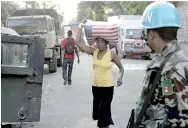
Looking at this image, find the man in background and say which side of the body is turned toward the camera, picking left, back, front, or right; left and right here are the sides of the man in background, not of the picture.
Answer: back

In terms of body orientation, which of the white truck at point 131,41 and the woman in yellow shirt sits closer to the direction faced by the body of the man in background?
the white truck

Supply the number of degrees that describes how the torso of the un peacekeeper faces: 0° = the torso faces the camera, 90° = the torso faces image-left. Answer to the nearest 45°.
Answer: approximately 90°

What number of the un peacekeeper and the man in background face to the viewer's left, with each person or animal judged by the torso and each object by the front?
1

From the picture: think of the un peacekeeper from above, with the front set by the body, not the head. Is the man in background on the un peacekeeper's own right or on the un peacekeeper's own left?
on the un peacekeeper's own right

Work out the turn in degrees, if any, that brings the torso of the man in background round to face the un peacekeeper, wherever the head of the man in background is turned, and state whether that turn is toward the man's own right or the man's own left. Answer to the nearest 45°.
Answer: approximately 180°

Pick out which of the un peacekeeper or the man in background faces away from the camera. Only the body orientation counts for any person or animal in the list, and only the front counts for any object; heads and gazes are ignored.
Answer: the man in background

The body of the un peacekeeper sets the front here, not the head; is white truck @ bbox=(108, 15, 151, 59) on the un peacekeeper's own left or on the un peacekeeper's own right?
on the un peacekeeper's own right
